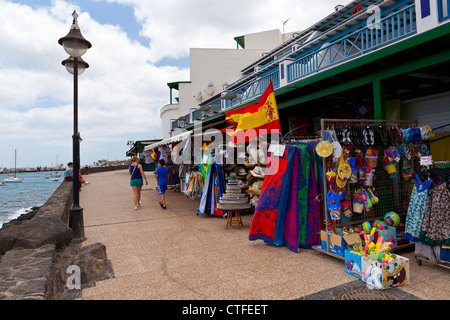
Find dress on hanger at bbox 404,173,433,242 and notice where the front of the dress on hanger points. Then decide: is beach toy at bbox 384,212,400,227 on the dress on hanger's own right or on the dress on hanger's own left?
on the dress on hanger's own right

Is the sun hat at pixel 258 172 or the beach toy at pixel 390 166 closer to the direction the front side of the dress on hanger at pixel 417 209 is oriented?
the sun hat

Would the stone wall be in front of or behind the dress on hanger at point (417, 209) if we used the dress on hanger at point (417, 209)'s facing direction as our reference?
in front

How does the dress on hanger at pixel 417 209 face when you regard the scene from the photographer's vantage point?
facing the viewer and to the left of the viewer

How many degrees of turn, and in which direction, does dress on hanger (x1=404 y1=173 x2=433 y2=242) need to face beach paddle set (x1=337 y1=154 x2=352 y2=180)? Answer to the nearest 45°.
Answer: approximately 45° to its right

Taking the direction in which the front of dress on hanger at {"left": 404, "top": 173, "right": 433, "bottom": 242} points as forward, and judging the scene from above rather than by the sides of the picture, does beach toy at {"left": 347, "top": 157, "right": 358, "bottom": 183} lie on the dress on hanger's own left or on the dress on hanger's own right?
on the dress on hanger's own right

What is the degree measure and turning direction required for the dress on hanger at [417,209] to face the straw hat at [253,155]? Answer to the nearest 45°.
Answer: approximately 90° to its right

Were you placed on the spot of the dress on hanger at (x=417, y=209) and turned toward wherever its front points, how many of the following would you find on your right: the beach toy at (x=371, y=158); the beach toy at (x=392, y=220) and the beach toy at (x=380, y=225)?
3

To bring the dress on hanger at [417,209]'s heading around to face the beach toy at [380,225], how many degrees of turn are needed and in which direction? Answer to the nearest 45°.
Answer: approximately 90° to its right

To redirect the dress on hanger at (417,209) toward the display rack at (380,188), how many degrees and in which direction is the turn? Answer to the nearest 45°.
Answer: approximately 90° to its right
